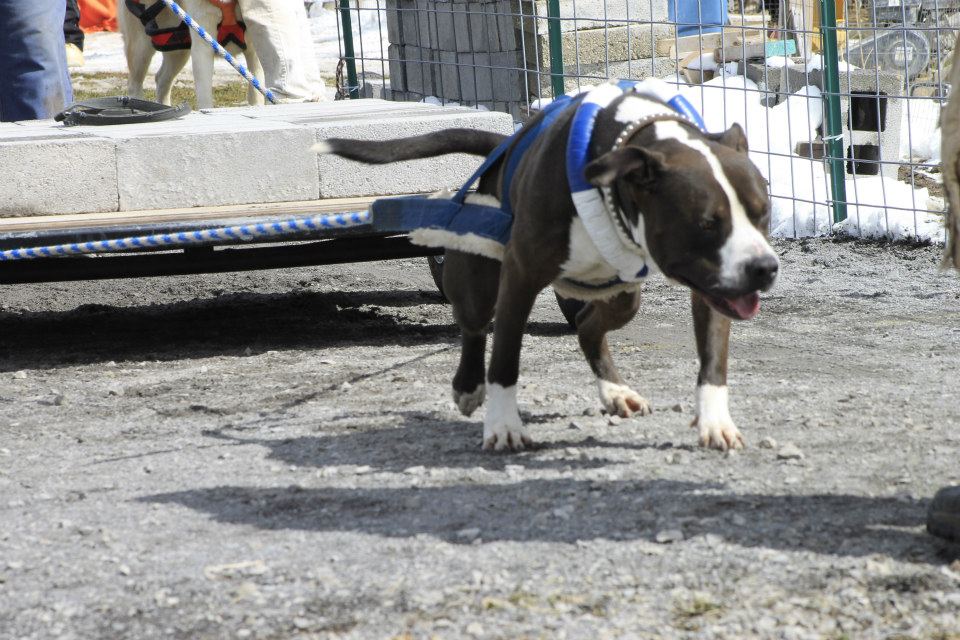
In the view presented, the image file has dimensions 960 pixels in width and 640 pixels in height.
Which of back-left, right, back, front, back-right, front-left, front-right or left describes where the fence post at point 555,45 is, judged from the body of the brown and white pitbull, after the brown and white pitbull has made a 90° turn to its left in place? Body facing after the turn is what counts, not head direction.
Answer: front-left

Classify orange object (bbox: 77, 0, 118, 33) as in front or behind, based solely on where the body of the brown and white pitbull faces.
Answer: behind

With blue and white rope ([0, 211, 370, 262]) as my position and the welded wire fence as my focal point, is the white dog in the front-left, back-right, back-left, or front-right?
front-left

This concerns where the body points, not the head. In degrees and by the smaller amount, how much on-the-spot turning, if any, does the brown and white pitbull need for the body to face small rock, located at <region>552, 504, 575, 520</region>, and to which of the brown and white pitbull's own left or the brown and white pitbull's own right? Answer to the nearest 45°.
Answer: approximately 45° to the brown and white pitbull's own right

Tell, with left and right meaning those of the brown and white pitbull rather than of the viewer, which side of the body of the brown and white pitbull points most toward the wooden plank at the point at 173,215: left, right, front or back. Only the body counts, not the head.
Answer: back

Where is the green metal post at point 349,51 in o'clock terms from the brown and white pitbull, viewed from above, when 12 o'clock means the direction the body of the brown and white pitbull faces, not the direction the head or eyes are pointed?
The green metal post is roughly at 7 o'clock from the brown and white pitbull.
